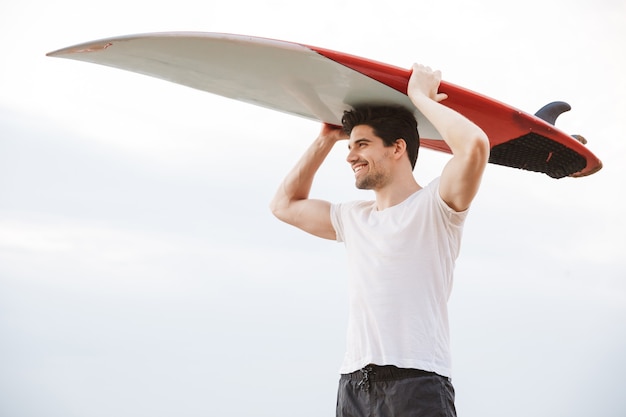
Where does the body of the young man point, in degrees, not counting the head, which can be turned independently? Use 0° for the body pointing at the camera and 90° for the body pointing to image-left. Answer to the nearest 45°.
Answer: approximately 45°
